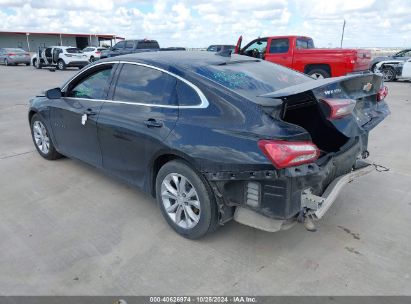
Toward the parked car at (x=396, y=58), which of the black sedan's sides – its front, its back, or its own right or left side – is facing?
right

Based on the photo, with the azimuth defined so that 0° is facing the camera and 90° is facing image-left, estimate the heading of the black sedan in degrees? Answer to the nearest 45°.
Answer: approximately 135°

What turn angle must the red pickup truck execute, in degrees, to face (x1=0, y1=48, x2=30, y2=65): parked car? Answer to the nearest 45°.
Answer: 0° — it already faces it

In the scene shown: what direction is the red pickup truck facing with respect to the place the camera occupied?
facing away from the viewer and to the left of the viewer

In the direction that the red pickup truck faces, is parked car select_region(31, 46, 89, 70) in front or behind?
in front

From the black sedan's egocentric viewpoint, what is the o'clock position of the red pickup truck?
The red pickup truck is roughly at 2 o'clock from the black sedan.

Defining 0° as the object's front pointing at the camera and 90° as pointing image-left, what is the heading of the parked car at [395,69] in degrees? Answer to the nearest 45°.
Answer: approximately 90°

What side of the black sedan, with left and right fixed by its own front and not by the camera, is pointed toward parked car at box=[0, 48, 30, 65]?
front

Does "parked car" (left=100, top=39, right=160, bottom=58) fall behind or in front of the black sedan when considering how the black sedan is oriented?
in front

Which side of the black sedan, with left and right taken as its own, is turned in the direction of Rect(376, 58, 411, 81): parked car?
right
